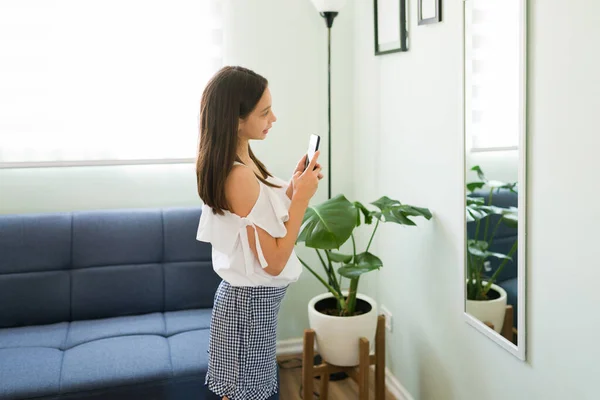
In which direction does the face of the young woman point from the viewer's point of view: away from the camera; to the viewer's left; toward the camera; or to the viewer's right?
to the viewer's right

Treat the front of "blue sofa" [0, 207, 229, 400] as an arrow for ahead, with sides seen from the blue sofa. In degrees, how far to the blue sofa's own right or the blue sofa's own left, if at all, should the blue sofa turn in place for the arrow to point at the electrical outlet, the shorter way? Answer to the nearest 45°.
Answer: approximately 90° to the blue sofa's own left

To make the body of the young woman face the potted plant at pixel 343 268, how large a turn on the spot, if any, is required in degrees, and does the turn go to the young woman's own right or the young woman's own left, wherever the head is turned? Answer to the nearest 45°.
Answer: approximately 45° to the young woman's own left

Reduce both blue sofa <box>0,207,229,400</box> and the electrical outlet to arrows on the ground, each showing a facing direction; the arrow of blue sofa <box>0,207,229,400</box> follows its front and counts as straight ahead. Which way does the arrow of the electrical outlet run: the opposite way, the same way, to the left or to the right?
to the right

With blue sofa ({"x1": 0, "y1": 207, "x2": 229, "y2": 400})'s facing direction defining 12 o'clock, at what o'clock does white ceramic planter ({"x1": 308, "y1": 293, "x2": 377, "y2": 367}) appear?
The white ceramic planter is roughly at 10 o'clock from the blue sofa.

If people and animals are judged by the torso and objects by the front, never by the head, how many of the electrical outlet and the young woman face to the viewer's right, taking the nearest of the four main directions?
1

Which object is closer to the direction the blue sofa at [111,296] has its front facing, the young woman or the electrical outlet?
the young woman

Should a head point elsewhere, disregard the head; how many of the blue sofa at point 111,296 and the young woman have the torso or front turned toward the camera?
1

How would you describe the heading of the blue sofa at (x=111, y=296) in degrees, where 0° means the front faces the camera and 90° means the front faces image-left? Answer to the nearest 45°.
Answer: approximately 0°

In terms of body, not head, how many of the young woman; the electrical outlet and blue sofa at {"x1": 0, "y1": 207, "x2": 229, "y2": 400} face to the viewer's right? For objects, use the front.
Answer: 1

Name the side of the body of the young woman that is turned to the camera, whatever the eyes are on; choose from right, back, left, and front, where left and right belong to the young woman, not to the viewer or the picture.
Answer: right
